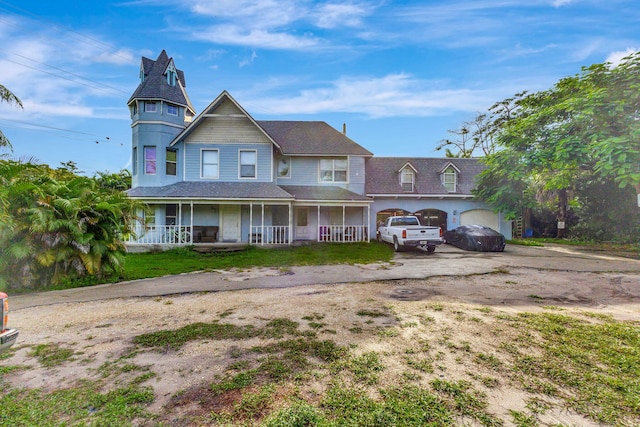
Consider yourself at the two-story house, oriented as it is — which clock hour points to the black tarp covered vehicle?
The black tarp covered vehicle is roughly at 9 o'clock from the two-story house.

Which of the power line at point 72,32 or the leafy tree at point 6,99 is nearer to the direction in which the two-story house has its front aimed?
the leafy tree

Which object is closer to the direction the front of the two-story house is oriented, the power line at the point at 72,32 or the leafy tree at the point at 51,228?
the leafy tree

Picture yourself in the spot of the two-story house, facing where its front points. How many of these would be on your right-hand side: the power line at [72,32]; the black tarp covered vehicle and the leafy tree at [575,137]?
1

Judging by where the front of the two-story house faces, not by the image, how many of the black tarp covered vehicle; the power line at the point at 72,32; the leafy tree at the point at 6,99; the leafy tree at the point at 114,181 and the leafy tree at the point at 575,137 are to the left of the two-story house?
2

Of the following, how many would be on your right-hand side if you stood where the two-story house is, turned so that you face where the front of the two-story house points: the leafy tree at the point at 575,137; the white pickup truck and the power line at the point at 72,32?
1

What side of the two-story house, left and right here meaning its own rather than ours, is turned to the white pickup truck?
left

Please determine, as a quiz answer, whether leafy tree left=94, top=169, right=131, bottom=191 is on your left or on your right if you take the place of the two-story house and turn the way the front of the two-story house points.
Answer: on your right

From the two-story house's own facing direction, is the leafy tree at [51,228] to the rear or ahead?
ahead

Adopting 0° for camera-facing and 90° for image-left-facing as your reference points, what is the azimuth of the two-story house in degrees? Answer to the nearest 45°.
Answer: approximately 0°

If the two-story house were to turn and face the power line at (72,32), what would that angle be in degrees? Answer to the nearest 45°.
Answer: approximately 90° to its right

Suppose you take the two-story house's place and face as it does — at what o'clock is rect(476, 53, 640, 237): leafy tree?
The leafy tree is roughly at 9 o'clock from the two-story house.
